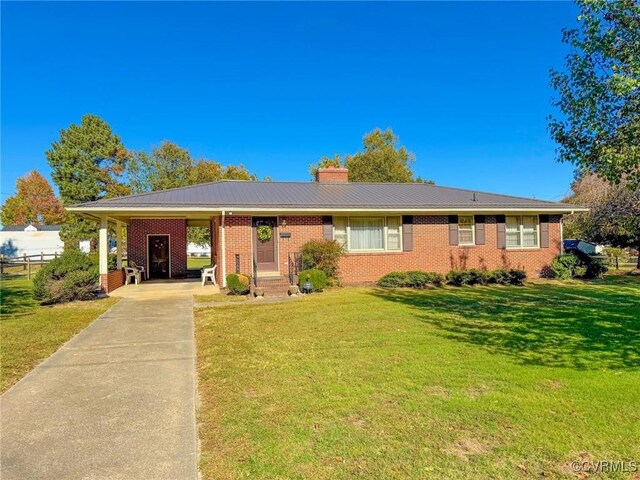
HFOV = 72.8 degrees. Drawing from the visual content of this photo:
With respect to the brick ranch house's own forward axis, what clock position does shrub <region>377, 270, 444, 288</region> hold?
The shrub is roughly at 10 o'clock from the brick ranch house.

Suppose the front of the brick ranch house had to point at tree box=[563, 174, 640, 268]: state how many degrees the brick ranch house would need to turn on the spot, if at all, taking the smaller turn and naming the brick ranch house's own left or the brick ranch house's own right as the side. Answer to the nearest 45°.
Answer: approximately 90° to the brick ranch house's own left
